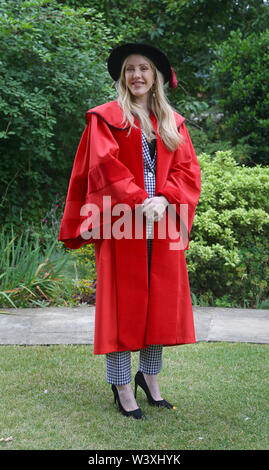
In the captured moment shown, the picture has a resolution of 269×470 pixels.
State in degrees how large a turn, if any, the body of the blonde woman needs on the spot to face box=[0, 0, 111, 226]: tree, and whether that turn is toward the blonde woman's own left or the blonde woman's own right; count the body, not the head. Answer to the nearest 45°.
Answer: approximately 135° to the blonde woman's own left

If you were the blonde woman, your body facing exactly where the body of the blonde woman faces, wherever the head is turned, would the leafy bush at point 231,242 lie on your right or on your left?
on your left

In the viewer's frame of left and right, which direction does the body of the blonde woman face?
facing the viewer and to the right of the viewer

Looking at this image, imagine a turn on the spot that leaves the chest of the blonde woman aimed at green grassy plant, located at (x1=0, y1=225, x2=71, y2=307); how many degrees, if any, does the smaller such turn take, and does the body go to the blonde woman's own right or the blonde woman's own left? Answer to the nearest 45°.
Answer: approximately 180°
